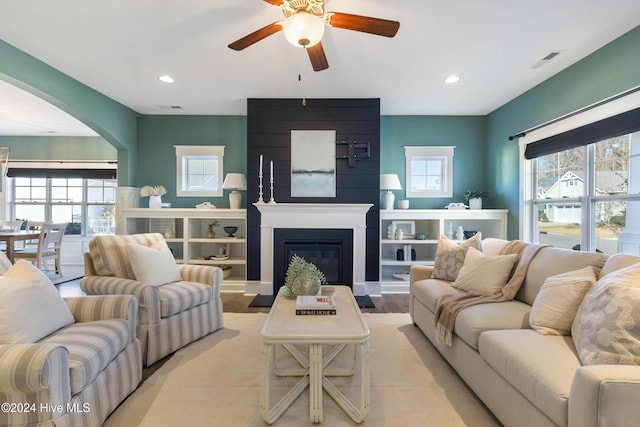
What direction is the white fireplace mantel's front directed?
toward the camera

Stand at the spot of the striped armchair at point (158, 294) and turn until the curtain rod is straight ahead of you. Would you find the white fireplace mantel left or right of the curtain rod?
left

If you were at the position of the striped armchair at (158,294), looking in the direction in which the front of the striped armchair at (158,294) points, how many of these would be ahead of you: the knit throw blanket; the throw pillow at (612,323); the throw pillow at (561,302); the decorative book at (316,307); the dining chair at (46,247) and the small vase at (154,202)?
4

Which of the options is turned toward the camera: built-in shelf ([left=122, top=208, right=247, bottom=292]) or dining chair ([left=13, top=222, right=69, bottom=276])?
the built-in shelf

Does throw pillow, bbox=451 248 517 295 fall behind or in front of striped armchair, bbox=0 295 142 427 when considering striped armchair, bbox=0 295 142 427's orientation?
in front

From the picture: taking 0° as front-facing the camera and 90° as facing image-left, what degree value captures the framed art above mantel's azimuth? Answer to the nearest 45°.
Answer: approximately 0°

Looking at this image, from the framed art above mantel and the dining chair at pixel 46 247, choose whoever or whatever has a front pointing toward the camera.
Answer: the framed art above mantel

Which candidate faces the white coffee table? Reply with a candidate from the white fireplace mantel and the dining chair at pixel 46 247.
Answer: the white fireplace mantel

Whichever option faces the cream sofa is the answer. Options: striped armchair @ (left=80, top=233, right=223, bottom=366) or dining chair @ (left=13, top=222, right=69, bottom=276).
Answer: the striped armchair

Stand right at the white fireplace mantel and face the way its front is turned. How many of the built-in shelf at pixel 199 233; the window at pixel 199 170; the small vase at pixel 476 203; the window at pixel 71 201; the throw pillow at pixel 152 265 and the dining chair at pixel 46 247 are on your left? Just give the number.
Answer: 1

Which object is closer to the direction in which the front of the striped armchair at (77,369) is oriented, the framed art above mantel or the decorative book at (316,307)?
the decorative book

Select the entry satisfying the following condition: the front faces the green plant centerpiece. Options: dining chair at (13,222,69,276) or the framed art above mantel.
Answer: the framed art above mantel

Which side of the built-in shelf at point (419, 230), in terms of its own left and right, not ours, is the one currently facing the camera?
front

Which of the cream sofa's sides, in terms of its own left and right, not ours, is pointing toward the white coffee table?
front

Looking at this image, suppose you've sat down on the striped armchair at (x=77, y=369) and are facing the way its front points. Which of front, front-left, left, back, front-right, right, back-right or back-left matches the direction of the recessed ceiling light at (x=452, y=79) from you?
front-left

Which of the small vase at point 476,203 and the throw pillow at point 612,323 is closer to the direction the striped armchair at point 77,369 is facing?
the throw pillow

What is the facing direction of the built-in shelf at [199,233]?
toward the camera

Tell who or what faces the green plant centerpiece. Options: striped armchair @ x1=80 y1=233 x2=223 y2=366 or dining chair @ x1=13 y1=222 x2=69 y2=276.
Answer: the striped armchair

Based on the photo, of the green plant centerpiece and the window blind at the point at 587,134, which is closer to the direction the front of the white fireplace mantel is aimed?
the green plant centerpiece

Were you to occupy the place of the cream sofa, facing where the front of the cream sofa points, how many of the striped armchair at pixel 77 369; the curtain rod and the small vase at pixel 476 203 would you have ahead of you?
1

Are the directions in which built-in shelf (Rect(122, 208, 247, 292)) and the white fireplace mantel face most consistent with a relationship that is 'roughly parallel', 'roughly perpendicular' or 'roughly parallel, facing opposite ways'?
roughly parallel
